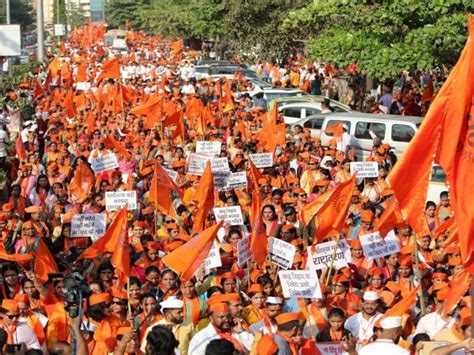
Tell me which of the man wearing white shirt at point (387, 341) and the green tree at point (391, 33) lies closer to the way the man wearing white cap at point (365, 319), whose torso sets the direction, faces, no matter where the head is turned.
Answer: the man wearing white shirt

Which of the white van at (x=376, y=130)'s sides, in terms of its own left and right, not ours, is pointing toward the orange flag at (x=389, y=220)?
left

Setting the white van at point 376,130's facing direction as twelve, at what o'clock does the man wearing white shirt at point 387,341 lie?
The man wearing white shirt is roughly at 9 o'clock from the white van.

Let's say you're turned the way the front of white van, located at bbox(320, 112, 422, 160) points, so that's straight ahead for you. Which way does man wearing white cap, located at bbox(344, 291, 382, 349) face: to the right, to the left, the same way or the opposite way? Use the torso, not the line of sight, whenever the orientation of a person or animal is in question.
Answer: to the left

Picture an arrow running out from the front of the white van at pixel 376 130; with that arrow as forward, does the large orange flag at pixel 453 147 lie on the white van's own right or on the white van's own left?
on the white van's own left

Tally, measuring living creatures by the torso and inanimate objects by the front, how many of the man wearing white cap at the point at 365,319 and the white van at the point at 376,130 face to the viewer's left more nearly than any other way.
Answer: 1

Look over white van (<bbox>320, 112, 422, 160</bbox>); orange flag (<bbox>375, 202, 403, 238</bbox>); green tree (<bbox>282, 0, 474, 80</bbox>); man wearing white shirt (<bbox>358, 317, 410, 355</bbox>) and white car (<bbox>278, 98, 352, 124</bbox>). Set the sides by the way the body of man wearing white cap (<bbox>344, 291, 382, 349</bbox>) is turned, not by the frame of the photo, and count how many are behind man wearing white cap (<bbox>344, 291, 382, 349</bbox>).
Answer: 4

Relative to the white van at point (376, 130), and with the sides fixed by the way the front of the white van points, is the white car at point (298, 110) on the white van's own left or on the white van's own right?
on the white van's own right

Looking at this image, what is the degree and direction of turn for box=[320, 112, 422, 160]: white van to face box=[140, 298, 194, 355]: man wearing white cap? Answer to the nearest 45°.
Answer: approximately 90° to its left
